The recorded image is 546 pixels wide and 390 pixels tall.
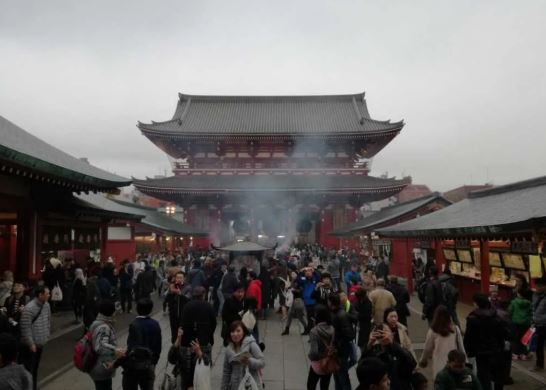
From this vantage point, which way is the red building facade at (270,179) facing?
toward the camera

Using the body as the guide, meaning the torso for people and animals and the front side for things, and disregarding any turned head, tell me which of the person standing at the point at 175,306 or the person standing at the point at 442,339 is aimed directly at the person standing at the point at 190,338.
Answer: the person standing at the point at 175,306

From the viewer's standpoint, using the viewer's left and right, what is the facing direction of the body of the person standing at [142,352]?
facing away from the viewer

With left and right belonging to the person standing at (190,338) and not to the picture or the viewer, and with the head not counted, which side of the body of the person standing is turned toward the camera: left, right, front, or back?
back

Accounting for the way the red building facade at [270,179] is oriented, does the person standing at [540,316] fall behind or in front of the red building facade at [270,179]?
in front

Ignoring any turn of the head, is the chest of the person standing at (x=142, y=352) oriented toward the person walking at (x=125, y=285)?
yes

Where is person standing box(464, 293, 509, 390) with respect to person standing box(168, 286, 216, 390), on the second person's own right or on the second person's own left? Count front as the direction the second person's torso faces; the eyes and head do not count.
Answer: on the second person's own right

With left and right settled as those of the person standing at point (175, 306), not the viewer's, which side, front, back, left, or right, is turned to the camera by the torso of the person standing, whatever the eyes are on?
front
